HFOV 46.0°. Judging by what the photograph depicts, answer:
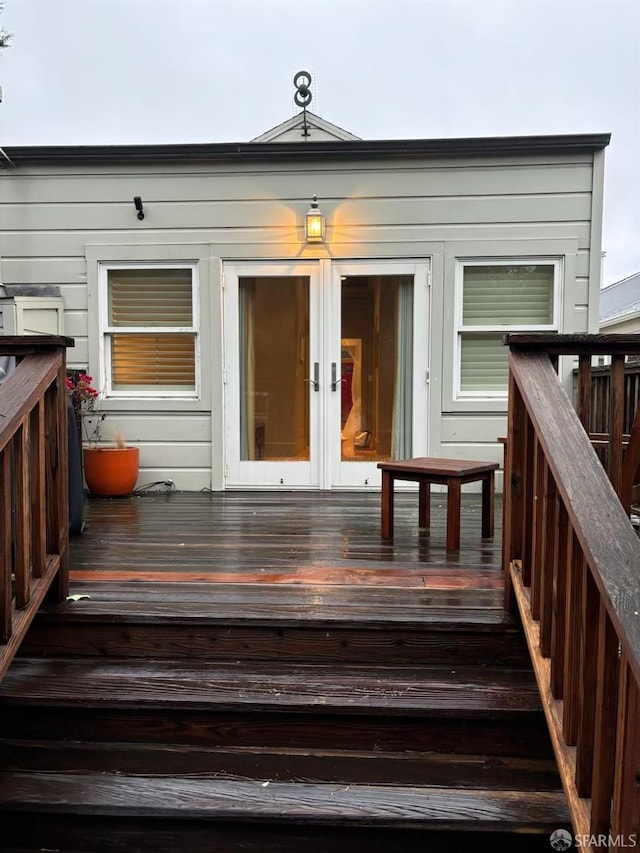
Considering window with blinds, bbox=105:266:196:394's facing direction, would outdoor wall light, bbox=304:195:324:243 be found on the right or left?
on its left

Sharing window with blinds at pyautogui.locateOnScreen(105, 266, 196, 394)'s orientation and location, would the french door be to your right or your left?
on your left

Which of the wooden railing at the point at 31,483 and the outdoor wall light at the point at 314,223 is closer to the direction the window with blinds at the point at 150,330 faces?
the wooden railing

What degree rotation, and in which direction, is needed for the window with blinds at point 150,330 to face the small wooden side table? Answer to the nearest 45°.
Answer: approximately 45° to its left

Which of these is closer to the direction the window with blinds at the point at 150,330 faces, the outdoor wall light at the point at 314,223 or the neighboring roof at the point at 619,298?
the outdoor wall light

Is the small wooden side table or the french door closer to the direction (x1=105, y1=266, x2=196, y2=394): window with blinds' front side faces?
the small wooden side table

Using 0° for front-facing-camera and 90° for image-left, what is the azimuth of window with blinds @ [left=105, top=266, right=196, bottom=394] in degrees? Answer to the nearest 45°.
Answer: approximately 0°

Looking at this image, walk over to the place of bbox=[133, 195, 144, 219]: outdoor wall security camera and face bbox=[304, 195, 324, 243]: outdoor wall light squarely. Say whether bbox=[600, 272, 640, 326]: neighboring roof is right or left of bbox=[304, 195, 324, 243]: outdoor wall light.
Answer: left

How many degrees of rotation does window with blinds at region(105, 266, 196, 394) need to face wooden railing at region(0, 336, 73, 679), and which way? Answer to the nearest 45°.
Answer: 0° — it already faces it
